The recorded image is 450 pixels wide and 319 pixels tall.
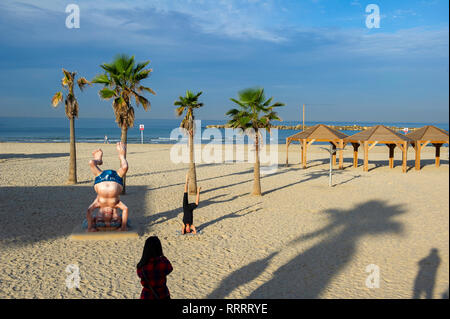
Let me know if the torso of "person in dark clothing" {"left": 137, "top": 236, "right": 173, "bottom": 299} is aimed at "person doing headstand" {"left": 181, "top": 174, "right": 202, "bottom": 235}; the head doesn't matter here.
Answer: yes

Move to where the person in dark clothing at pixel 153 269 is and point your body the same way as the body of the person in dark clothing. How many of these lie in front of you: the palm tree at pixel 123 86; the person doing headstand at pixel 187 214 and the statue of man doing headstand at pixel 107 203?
3

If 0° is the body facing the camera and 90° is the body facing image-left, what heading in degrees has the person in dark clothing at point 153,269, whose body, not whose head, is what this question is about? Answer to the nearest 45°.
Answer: approximately 180°

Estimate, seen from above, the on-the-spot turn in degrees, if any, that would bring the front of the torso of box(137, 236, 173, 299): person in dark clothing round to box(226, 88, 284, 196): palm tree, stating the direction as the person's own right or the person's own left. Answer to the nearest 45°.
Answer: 0° — they already face it

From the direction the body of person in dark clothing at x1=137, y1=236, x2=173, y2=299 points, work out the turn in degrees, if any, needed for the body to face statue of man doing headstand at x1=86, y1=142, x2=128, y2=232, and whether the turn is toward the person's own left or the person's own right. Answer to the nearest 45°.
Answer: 0° — they already face them

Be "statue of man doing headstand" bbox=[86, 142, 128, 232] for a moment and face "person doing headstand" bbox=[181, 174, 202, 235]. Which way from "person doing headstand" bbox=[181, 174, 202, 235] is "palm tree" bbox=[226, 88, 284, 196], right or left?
left

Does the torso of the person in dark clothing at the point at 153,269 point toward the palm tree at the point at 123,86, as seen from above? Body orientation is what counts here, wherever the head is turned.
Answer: yes

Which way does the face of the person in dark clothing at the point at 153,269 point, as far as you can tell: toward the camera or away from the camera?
away from the camera
